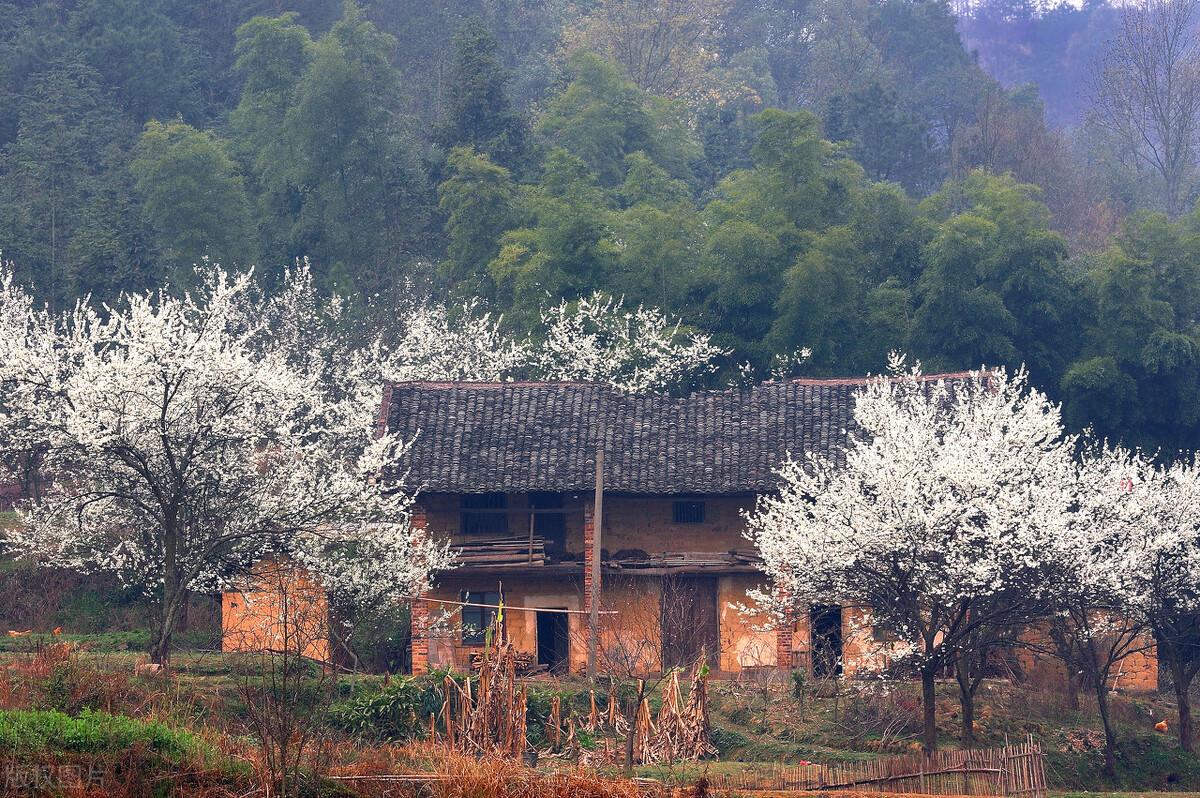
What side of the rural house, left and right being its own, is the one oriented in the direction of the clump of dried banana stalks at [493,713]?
front

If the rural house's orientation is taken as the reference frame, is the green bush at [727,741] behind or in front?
in front

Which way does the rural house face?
toward the camera

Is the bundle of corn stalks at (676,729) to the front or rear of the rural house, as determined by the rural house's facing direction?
to the front

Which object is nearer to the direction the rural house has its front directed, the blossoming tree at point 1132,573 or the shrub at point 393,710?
the shrub

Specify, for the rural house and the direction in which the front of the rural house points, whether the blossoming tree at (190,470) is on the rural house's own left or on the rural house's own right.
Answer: on the rural house's own right

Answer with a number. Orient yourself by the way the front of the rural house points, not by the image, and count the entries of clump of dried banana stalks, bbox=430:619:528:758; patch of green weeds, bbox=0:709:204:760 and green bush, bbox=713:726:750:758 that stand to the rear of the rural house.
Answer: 0

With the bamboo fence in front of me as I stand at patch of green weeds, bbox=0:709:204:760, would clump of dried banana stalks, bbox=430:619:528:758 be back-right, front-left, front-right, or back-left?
front-left

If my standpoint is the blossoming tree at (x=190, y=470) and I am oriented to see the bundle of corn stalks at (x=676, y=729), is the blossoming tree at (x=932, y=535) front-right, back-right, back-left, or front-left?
front-left

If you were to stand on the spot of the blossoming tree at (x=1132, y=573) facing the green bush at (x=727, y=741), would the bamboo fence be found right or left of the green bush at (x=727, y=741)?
left

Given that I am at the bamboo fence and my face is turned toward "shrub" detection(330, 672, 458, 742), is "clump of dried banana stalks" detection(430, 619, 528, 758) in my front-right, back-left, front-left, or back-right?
front-left

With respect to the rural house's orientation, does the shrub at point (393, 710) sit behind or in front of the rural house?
in front

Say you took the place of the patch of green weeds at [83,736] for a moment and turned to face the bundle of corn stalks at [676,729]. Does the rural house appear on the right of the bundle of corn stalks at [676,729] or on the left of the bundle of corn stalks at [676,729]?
left

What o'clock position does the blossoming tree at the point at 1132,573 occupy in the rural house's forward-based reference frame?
The blossoming tree is roughly at 10 o'clock from the rural house.
